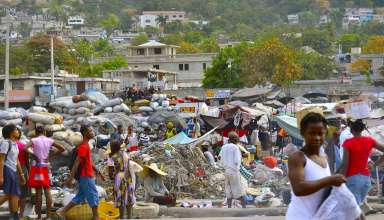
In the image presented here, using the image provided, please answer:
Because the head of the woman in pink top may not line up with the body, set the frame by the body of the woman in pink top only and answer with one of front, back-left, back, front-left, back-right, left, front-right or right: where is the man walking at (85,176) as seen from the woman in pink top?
back-right

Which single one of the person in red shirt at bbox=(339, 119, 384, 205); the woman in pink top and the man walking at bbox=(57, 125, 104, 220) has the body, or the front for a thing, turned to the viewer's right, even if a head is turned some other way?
the man walking

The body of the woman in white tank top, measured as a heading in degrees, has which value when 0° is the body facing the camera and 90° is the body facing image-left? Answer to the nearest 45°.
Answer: approximately 315°

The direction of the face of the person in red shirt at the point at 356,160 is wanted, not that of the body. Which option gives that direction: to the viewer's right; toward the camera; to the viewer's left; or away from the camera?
away from the camera

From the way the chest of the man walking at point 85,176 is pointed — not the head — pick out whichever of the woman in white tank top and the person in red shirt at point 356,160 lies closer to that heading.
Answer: the person in red shirt

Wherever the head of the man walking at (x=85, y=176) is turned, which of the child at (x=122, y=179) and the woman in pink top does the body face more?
the child

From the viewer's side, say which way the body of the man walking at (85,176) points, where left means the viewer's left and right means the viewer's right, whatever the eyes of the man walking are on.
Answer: facing to the right of the viewer
